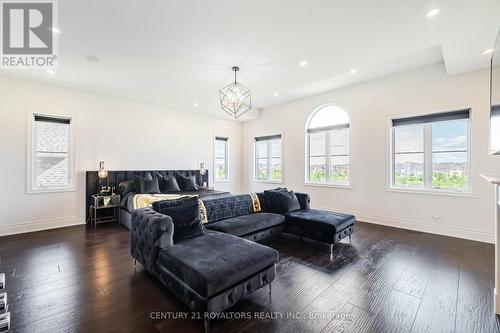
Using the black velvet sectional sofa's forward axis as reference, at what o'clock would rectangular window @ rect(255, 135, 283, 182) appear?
The rectangular window is roughly at 8 o'clock from the black velvet sectional sofa.

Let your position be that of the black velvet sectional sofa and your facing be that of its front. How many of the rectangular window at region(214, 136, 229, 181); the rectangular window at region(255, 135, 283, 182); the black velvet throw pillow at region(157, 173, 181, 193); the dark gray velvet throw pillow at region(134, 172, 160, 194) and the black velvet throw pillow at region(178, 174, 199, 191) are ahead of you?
0

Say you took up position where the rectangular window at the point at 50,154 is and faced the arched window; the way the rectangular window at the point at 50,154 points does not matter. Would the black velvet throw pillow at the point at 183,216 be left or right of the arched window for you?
right

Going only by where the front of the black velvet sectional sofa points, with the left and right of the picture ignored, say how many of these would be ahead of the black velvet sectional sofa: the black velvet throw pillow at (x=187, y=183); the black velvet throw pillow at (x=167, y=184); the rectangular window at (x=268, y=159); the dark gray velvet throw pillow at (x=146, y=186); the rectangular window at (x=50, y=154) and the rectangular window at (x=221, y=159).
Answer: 0

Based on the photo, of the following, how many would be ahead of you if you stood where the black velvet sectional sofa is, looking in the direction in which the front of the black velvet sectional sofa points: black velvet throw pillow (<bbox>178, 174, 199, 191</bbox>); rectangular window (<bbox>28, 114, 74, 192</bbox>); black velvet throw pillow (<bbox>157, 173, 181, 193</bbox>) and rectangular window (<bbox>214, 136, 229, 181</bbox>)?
0

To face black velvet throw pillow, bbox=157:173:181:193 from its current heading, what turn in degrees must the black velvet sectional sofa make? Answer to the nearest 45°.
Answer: approximately 180°

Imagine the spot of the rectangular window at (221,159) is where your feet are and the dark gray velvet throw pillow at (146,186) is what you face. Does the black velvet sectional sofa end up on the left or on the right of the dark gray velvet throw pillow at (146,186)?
left

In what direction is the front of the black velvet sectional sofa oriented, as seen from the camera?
facing the viewer and to the right of the viewer

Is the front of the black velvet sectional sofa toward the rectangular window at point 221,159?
no

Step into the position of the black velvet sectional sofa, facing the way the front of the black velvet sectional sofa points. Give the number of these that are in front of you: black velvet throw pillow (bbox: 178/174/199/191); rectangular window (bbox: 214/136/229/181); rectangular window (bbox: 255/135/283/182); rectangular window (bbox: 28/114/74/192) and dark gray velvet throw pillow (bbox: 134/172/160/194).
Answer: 0

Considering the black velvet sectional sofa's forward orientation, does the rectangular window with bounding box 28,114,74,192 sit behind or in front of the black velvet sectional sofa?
behind

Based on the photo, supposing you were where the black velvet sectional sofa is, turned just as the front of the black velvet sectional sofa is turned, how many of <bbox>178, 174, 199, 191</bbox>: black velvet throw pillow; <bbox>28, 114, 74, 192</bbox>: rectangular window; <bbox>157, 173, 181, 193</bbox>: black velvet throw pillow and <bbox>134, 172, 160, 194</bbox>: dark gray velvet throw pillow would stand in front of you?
0

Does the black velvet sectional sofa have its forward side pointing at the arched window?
no

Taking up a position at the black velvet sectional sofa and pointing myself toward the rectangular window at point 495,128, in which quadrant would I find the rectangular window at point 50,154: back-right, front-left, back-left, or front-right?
back-left

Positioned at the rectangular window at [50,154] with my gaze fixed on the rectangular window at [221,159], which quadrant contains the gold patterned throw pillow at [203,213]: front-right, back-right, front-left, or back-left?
front-right

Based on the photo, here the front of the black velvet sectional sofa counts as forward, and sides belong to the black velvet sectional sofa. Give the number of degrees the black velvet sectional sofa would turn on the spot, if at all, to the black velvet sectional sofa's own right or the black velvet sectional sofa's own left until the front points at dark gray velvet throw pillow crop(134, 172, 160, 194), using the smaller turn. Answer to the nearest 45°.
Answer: approximately 180°
